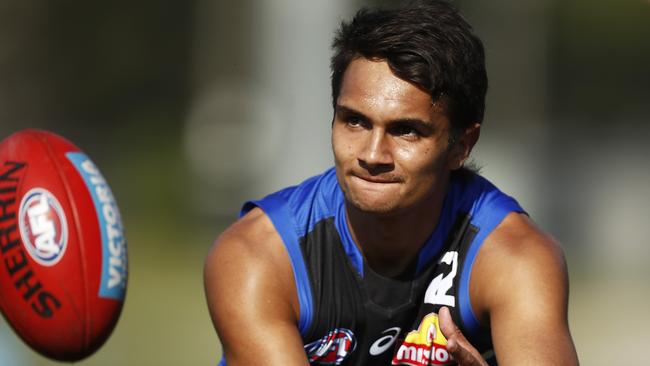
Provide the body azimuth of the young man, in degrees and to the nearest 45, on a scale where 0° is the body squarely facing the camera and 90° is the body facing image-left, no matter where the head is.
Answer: approximately 0°

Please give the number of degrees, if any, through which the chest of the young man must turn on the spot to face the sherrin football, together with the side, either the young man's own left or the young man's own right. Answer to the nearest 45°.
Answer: approximately 90° to the young man's own right

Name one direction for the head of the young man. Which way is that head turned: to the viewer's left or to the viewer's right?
to the viewer's left
